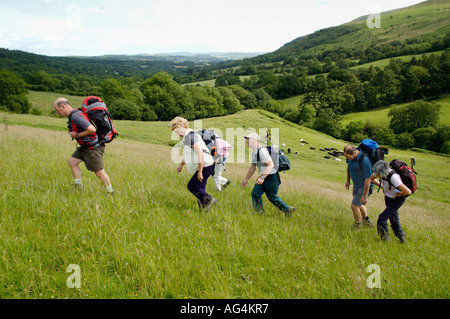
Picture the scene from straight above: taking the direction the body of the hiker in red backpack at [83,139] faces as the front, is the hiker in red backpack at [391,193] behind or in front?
behind

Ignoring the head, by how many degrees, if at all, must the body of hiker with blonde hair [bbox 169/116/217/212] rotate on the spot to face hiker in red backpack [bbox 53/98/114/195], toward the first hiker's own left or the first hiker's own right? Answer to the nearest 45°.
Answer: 0° — they already face them

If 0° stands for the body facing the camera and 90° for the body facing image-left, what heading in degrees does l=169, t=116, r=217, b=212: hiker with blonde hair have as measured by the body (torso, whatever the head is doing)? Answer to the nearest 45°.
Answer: approximately 90°

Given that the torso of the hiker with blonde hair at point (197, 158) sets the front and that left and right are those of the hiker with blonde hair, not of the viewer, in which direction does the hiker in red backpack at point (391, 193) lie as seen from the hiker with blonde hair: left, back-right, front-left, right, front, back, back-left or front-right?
back

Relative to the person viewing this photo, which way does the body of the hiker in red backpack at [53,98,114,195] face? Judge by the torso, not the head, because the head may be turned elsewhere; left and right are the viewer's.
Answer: facing to the left of the viewer
